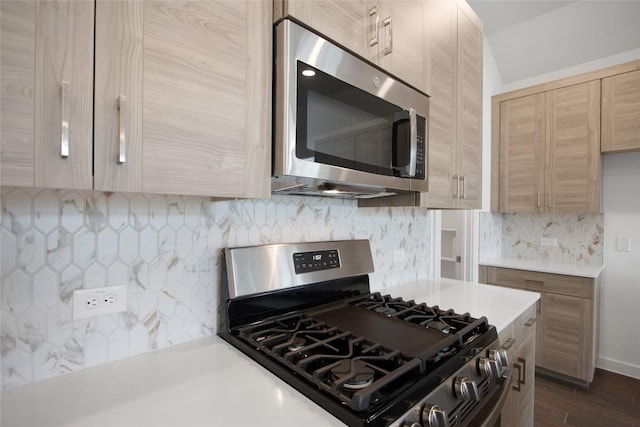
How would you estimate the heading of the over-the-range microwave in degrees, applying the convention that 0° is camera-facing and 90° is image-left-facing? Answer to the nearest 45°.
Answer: approximately 315°

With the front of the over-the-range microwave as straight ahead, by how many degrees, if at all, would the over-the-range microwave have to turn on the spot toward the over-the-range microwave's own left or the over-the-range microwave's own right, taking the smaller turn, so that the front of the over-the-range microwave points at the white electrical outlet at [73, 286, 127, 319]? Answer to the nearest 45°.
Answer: approximately 135° to the over-the-range microwave's own right

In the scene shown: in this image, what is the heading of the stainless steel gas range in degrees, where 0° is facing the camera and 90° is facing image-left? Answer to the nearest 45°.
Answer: approximately 315°

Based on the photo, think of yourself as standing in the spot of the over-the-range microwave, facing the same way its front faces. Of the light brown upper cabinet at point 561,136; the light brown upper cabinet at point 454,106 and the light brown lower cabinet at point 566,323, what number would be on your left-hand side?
3

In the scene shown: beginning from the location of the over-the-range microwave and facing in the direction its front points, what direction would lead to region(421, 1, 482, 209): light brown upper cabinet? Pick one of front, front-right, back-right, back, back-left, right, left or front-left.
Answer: left

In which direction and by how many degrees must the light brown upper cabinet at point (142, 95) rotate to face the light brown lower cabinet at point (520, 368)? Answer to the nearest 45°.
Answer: approximately 90° to its left

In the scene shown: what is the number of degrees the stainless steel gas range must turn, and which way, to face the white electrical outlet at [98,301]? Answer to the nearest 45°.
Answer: approximately 135° to its right

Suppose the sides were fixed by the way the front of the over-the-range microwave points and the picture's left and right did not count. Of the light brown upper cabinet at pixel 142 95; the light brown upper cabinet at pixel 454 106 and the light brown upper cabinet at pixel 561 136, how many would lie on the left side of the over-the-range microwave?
2

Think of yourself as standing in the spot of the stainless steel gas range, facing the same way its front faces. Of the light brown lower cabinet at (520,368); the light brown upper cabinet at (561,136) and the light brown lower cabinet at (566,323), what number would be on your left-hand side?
3

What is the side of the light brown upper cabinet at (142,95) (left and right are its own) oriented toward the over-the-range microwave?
left
